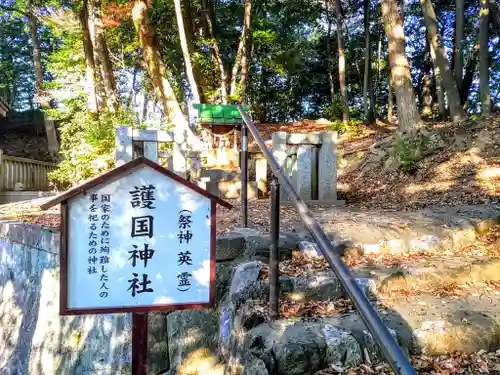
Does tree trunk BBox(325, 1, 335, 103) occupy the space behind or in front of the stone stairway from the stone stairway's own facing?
behind

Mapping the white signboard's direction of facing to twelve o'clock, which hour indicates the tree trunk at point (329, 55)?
The tree trunk is roughly at 7 o'clock from the white signboard.

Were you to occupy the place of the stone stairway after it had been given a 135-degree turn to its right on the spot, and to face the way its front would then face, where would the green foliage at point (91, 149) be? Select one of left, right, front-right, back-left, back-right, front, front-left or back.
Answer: front

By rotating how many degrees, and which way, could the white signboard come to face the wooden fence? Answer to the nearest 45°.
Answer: approximately 180°

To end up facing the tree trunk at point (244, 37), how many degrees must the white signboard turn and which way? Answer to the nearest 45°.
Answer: approximately 180°

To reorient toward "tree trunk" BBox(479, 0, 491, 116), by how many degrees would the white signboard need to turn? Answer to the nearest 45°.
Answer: approximately 135° to its left

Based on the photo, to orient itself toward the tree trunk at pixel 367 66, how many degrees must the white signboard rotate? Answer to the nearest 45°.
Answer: approximately 135° to its left

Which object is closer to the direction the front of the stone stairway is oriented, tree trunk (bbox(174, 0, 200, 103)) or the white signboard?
the white signboard

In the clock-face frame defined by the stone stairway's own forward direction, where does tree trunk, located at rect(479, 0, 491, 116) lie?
The tree trunk is roughly at 7 o'clock from the stone stairway.

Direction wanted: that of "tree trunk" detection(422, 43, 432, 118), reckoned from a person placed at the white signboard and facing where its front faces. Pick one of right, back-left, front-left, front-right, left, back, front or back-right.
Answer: back-left

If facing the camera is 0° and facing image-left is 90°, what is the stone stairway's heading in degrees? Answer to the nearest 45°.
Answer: approximately 0°

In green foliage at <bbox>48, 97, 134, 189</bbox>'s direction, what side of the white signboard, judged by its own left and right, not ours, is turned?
back

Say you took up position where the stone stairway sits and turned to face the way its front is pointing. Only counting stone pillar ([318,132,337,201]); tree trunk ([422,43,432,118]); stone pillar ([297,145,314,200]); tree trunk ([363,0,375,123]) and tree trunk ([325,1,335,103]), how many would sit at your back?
5

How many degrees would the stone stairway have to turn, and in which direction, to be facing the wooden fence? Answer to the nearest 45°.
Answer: approximately 135° to its right

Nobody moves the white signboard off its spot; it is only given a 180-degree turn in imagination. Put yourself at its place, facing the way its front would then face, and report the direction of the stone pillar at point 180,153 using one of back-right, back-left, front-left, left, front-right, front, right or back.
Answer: front

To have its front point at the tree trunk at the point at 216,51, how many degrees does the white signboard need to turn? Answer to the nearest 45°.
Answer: approximately 180°

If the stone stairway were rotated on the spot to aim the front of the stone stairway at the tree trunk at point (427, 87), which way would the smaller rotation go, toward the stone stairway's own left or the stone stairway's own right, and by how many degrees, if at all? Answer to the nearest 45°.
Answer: approximately 180°

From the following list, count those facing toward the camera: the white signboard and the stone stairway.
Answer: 2

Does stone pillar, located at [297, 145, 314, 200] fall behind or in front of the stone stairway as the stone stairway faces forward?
behind

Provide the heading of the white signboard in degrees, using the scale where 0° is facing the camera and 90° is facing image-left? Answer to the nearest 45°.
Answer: approximately 0°
